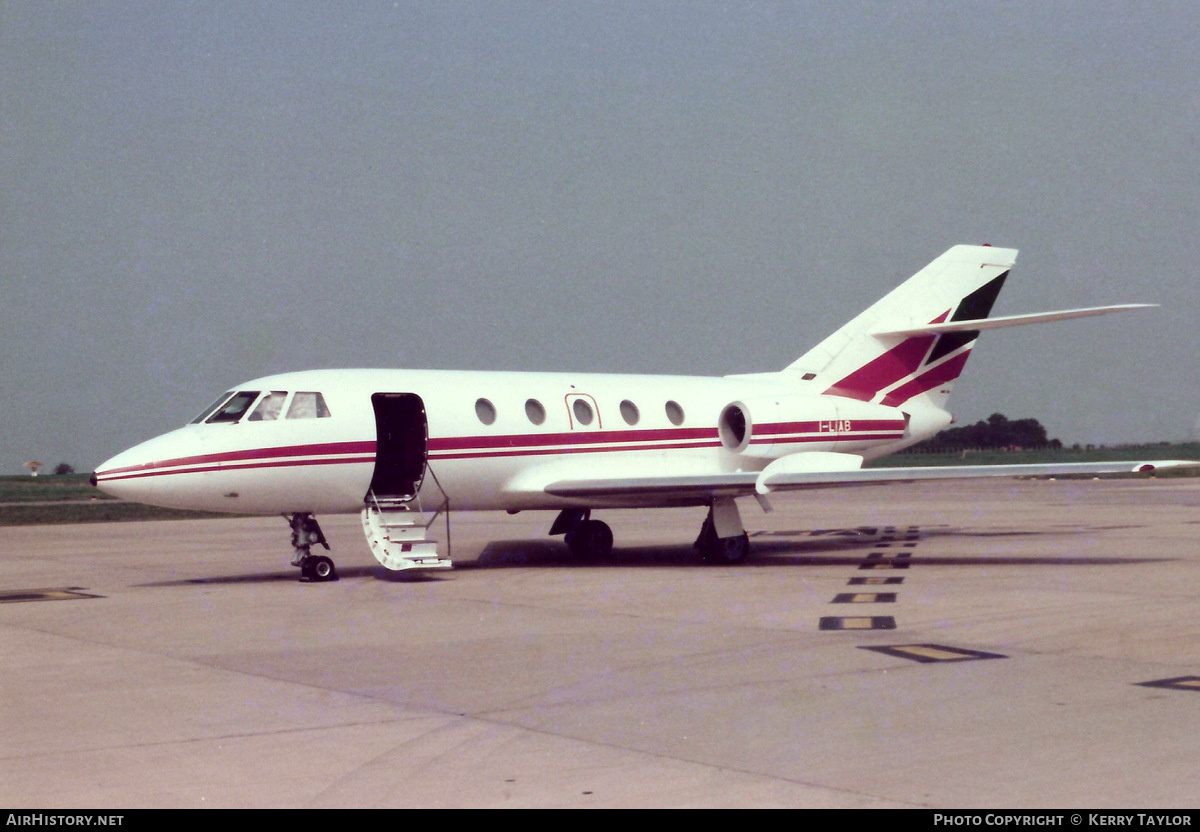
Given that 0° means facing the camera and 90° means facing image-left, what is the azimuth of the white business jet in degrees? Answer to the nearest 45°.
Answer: approximately 45°
